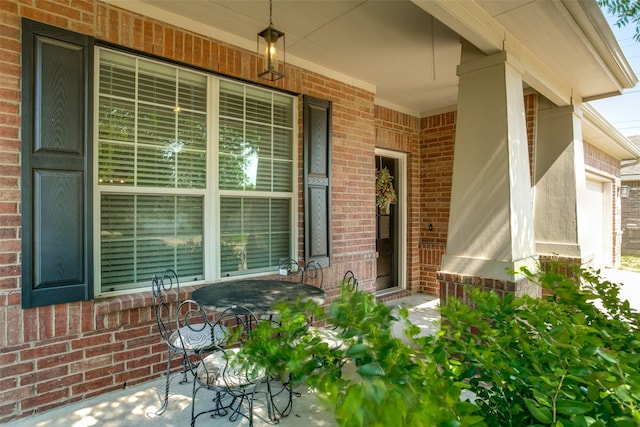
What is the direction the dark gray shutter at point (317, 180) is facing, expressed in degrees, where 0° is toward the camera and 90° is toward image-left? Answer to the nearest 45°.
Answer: approximately 315°

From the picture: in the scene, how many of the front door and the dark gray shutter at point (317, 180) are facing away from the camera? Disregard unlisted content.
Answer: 0

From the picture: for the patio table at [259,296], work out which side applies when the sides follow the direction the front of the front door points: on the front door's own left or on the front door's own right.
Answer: on the front door's own right

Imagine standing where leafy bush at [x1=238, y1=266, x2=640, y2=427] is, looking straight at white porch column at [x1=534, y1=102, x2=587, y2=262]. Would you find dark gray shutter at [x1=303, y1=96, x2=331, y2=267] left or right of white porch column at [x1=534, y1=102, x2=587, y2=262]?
left

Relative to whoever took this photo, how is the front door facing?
facing the viewer and to the right of the viewer

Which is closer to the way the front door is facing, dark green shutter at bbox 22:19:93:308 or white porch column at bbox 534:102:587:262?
the white porch column

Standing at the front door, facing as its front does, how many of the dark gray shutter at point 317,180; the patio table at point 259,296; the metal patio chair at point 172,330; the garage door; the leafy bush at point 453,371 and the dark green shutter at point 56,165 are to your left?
1

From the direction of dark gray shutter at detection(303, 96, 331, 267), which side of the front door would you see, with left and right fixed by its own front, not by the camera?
right

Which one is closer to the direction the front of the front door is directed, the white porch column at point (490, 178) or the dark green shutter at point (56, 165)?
the white porch column

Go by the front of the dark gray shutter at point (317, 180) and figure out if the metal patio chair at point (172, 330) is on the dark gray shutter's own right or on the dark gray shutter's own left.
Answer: on the dark gray shutter's own right

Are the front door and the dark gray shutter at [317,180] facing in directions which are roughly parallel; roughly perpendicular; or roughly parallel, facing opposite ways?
roughly parallel

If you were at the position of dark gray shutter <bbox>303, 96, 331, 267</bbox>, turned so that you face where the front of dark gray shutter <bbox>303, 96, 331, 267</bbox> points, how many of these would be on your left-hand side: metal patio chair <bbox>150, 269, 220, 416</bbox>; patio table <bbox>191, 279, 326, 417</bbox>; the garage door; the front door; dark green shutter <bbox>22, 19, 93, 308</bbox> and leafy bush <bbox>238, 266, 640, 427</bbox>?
2

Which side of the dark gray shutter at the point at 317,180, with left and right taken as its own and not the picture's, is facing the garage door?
left
